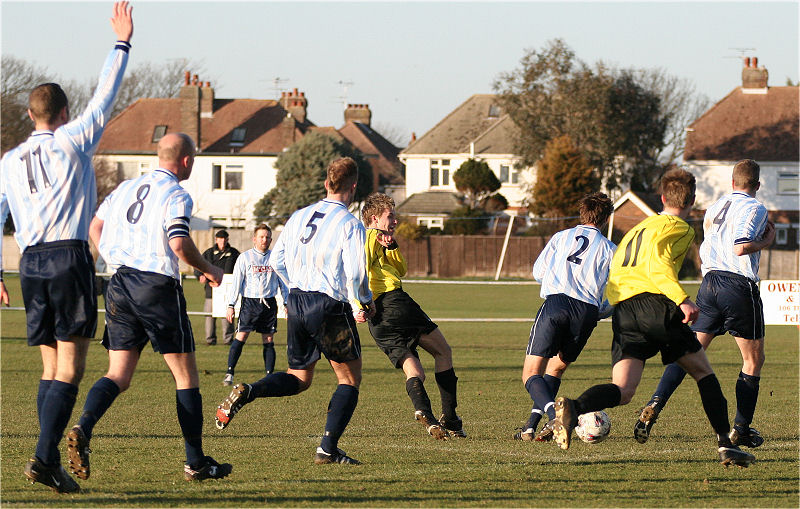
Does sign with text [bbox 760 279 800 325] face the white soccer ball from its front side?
yes

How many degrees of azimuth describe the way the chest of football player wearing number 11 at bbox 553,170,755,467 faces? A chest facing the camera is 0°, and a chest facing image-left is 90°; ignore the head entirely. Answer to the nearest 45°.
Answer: approximately 225°

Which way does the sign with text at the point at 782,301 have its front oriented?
toward the camera
